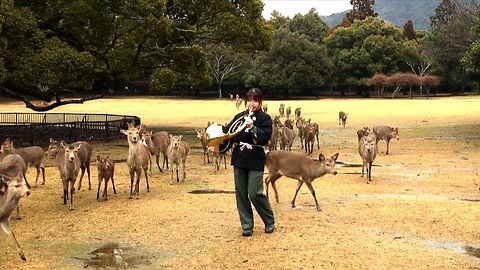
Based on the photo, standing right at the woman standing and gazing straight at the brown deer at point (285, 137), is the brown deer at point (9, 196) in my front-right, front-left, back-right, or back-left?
back-left

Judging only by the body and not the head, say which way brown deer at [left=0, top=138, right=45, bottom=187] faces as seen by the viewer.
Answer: to the viewer's left

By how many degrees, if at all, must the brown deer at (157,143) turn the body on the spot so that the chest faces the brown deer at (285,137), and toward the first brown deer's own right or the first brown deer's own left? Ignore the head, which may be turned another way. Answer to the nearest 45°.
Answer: approximately 180°

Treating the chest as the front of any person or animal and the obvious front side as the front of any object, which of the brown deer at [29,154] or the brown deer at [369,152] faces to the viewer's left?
the brown deer at [29,154]
